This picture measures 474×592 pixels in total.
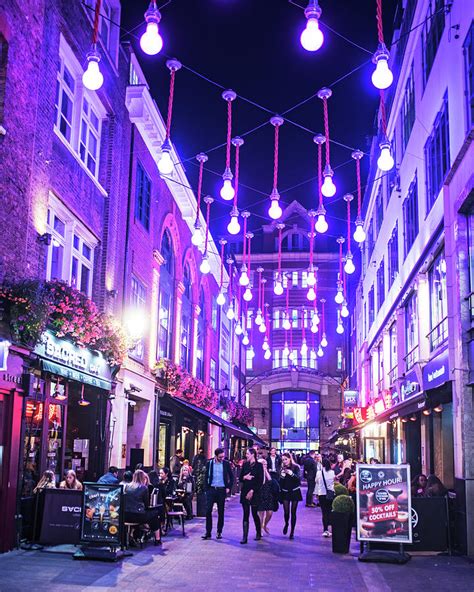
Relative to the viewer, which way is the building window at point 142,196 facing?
to the viewer's right

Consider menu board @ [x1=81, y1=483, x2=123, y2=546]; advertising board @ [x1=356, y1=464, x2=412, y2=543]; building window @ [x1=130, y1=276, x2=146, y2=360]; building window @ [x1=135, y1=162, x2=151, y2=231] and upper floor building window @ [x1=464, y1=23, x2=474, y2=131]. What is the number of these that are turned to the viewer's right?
2

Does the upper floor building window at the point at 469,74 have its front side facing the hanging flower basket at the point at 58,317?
yes

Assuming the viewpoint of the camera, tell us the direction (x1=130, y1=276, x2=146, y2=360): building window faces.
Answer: facing to the right of the viewer

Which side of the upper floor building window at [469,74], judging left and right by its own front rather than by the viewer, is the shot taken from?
left

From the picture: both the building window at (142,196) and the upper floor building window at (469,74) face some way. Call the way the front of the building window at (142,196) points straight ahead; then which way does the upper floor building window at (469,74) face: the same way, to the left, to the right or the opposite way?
the opposite way

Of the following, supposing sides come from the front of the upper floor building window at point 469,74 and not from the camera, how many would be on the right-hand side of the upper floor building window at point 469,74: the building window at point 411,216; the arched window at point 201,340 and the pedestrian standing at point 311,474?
3

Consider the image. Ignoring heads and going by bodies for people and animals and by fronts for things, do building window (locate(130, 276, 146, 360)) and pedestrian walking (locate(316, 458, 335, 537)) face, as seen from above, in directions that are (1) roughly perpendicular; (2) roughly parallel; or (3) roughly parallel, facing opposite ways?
roughly perpendicular

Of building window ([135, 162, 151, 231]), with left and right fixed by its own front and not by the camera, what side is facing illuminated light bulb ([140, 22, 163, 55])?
right

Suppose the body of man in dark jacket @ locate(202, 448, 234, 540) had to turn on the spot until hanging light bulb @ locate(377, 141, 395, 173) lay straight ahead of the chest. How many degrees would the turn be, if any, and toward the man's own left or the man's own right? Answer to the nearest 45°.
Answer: approximately 45° to the man's own left

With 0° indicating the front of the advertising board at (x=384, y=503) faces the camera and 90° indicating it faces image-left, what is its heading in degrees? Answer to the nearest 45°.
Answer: approximately 0°
